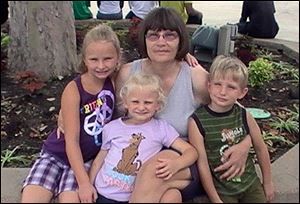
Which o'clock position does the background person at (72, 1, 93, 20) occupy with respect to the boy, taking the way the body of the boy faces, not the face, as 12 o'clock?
The background person is roughly at 5 o'clock from the boy.

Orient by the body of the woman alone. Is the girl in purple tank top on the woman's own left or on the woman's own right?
on the woman's own right

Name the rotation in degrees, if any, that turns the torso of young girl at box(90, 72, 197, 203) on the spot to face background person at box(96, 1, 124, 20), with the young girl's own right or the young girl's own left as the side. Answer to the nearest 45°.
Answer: approximately 180°

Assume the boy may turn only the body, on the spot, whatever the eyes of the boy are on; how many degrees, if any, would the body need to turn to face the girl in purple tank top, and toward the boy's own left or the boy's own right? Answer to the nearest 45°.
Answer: approximately 90° to the boy's own right

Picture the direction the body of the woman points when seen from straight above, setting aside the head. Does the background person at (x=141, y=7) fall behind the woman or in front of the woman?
behind

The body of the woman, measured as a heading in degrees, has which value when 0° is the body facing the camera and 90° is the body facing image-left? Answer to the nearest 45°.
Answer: approximately 0°

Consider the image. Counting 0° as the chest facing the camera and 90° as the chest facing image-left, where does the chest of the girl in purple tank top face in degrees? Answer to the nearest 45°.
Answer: approximately 315°

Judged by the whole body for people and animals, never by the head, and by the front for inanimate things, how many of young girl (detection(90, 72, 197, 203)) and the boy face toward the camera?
2

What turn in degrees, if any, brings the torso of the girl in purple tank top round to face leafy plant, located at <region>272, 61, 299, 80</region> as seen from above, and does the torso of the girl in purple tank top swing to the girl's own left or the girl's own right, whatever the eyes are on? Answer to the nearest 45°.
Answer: approximately 90° to the girl's own left

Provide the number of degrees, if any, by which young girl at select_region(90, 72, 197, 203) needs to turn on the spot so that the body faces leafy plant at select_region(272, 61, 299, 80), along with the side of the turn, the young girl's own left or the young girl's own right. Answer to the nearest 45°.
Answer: approximately 135° to the young girl's own left
